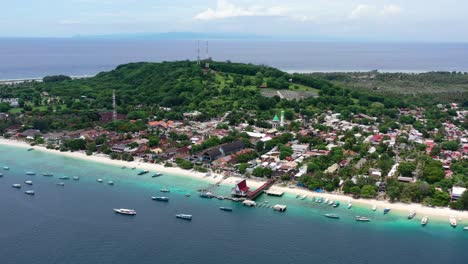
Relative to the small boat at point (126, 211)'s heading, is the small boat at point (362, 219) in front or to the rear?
to the rear

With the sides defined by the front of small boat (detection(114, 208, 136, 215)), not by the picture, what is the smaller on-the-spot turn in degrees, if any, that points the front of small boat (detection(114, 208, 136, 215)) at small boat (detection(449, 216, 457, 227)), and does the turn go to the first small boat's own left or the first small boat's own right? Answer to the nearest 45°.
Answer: approximately 180°

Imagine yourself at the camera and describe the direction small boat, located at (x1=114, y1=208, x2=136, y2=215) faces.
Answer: facing to the left of the viewer

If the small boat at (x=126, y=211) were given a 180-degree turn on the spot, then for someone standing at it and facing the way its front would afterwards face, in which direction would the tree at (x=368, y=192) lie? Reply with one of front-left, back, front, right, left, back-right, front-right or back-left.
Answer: front

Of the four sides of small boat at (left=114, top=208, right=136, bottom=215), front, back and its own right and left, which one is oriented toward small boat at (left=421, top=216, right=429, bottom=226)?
back
